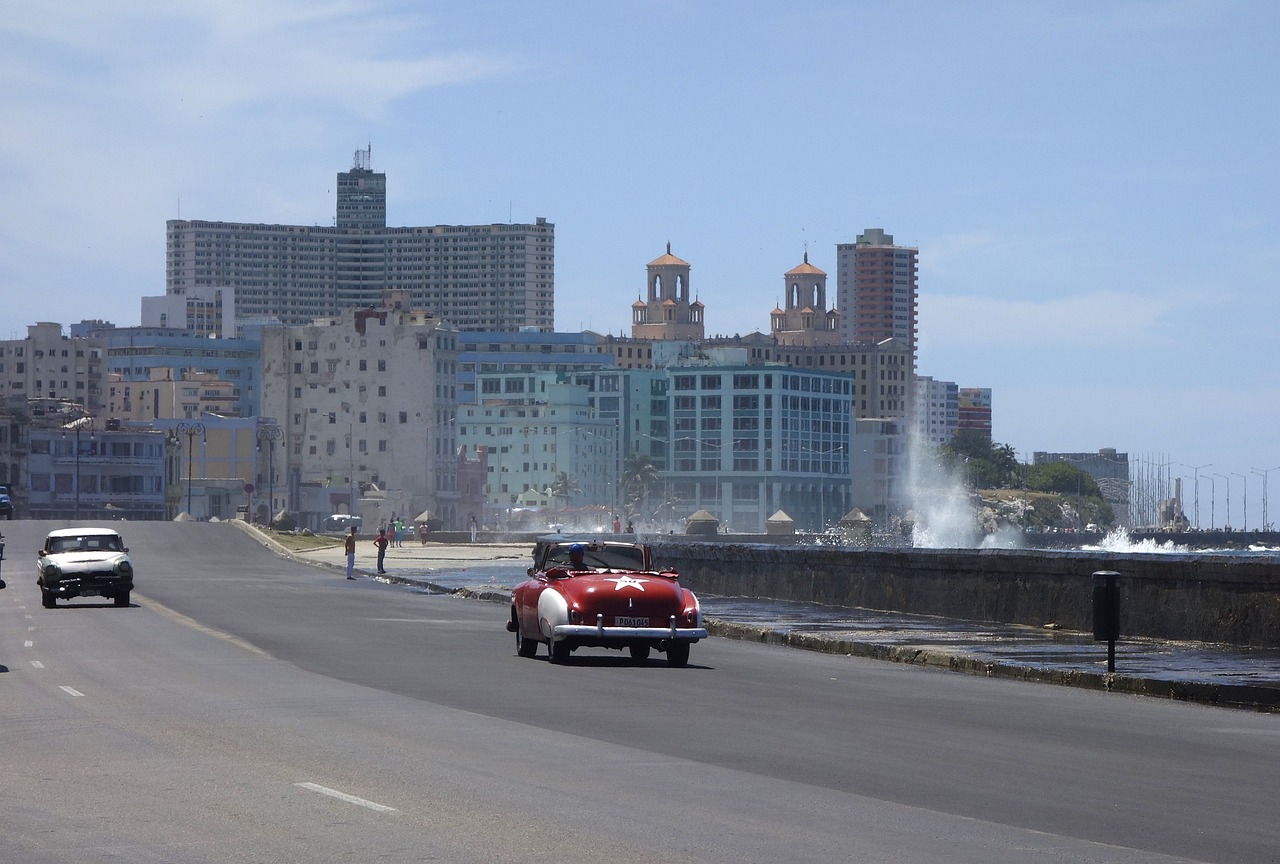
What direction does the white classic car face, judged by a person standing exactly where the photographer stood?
facing the viewer

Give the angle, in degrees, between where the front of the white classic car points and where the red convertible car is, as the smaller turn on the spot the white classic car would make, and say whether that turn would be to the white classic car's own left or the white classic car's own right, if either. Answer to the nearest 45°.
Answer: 0° — it already faces it

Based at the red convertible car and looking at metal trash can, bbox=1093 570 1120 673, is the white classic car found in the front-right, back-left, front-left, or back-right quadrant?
back-left
